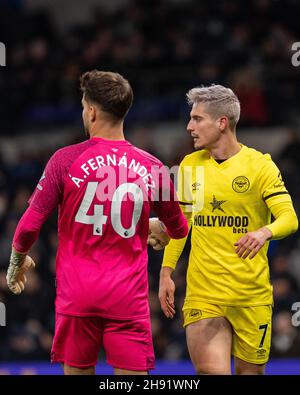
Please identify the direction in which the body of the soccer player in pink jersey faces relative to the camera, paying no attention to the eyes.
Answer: away from the camera

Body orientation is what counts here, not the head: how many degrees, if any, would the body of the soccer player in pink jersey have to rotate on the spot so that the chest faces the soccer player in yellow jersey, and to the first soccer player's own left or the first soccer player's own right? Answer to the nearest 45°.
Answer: approximately 45° to the first soccer player's own right

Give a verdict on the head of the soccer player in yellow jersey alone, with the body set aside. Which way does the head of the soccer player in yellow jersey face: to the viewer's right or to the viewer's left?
to the viewer's left
